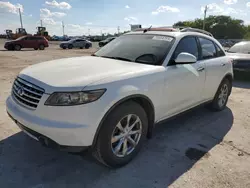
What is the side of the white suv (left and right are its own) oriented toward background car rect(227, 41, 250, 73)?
back

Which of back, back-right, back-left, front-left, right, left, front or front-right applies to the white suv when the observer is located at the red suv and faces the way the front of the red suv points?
left

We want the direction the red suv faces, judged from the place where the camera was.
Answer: facing to the left of the viewer

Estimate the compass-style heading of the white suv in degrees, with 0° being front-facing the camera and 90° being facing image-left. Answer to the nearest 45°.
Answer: approximately 45°

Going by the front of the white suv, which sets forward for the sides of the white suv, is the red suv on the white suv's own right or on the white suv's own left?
on the white suv's own right

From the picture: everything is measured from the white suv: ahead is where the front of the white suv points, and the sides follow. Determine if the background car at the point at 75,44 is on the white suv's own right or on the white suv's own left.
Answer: on the white suv's own right

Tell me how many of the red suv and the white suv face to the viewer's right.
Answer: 0

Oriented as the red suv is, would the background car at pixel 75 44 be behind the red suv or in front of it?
behind
